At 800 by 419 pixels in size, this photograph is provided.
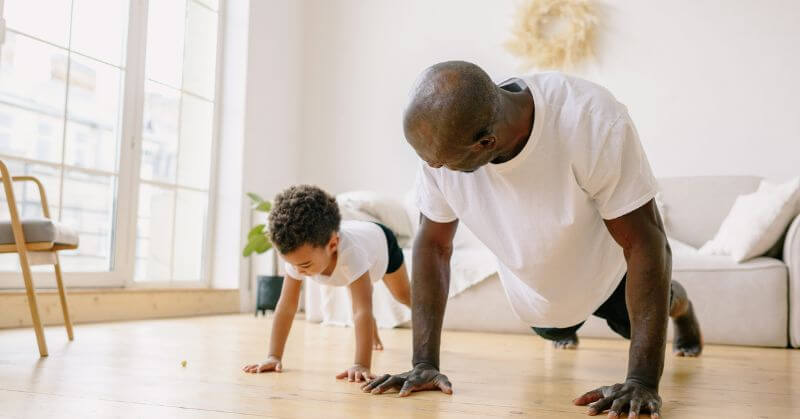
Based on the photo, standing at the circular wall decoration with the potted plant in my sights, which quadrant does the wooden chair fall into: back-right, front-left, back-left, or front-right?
front-left

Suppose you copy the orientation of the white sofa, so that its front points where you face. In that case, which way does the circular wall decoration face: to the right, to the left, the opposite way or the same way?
the same way

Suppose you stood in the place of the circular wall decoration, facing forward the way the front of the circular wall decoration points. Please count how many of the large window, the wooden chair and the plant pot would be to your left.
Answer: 0

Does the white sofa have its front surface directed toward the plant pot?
no

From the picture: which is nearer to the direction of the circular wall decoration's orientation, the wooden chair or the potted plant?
the wooden chair

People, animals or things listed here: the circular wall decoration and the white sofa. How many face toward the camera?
2

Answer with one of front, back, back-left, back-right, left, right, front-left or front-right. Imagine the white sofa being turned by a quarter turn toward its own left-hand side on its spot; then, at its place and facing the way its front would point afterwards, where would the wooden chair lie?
back-right

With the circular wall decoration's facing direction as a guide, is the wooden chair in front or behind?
in front

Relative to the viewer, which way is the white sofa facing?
toward the camera

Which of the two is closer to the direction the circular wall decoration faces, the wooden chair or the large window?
the wooden chair

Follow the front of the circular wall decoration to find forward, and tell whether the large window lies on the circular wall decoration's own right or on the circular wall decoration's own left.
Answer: on the circular wall decoration's own right

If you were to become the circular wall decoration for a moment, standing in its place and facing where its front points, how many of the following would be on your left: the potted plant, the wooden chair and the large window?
0

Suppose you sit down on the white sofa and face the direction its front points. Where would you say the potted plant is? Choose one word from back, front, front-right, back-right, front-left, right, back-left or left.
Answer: right
